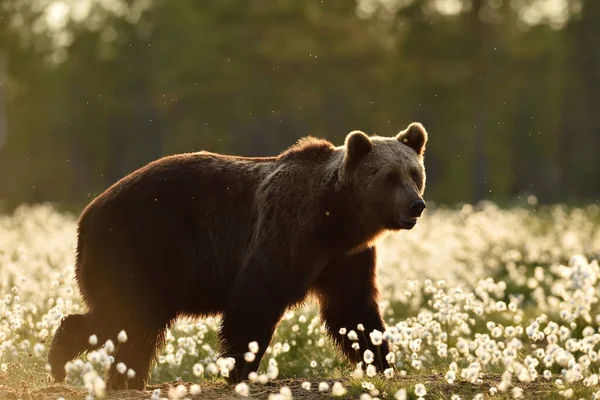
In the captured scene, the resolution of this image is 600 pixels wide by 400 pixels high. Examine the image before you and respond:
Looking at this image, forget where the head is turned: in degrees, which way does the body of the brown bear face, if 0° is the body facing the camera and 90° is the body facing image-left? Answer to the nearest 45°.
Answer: approximately 270°
